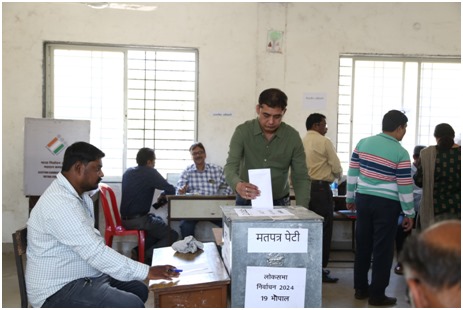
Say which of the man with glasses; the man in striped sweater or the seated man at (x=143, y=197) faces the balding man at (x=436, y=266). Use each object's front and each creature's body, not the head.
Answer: the man with glasses

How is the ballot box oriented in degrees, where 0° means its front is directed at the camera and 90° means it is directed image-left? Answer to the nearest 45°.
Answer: approximately 0°

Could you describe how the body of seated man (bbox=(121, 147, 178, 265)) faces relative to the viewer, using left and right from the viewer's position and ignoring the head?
facing away from the viewer and to the right of the viewer

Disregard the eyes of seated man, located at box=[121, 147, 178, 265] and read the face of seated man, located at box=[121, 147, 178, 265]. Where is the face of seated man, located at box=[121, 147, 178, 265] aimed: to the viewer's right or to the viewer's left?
to the viewer's right

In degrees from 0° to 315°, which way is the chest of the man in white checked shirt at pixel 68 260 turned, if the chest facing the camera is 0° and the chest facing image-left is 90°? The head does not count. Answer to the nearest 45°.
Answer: approximately 270°

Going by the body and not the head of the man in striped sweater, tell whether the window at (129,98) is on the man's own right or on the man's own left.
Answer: on the man's own left
